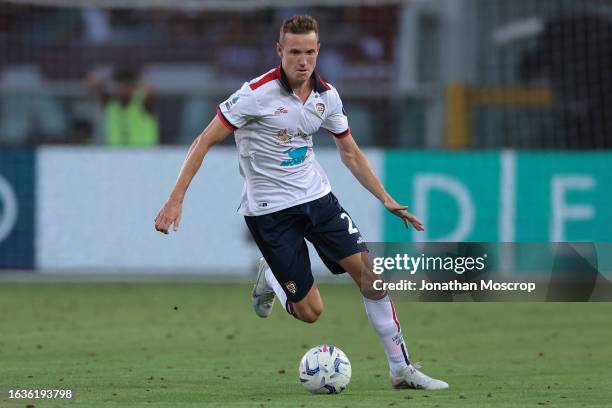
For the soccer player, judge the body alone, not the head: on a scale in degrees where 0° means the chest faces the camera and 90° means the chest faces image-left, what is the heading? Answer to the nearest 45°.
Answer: approximately 315°
